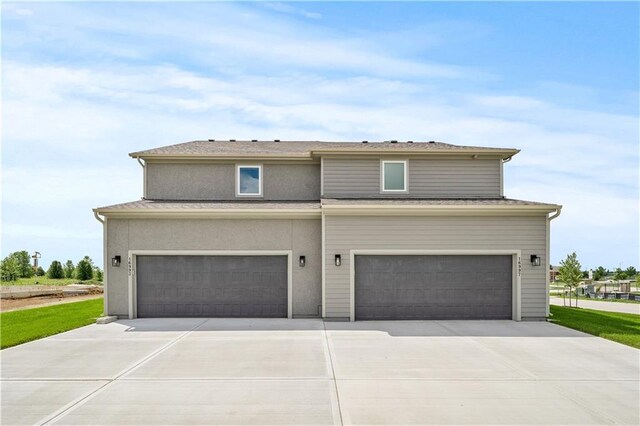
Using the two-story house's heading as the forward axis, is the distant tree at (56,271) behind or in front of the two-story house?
behind

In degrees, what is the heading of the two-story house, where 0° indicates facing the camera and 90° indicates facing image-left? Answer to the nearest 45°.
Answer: approximately 0°

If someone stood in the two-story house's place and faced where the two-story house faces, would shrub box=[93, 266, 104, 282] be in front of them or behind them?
behind
